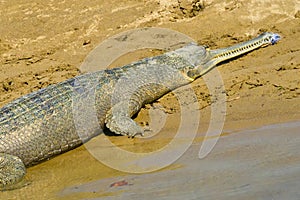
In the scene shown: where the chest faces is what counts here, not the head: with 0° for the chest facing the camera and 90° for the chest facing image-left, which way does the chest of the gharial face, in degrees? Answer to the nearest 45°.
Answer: approximately 225°
